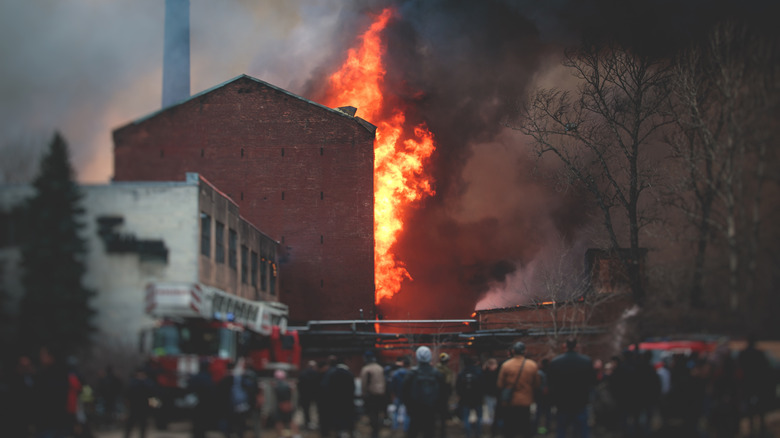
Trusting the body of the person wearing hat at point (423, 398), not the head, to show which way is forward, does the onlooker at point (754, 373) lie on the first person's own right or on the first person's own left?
on the first person's own right

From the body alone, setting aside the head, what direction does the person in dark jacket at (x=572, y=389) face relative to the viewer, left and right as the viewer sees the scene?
facing away from the viewer

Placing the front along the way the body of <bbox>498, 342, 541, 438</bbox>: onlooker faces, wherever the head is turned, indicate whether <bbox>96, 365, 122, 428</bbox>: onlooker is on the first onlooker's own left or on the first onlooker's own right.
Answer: on the first onlooker's own left

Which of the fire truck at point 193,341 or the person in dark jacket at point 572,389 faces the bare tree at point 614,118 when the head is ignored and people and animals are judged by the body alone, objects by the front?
the person in dark jacket

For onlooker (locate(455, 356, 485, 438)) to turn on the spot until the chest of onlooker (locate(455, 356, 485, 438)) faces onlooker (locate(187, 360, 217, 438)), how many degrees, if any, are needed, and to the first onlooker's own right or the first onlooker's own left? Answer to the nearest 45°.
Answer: approximately 135° to the first onlooker's own left

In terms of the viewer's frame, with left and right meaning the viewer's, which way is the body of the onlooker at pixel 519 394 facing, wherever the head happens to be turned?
facing away from the viewer

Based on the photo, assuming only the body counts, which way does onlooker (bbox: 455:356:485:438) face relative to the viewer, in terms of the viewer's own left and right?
facing away from the viewer

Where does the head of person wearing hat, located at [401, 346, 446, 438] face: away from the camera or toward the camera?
away from the camera

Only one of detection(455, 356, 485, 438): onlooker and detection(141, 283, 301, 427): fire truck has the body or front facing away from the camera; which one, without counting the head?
the onlooker

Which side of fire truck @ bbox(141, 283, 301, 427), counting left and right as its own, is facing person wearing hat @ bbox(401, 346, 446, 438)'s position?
left

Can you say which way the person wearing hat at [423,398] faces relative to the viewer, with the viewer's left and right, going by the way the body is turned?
facing away from the viewer
